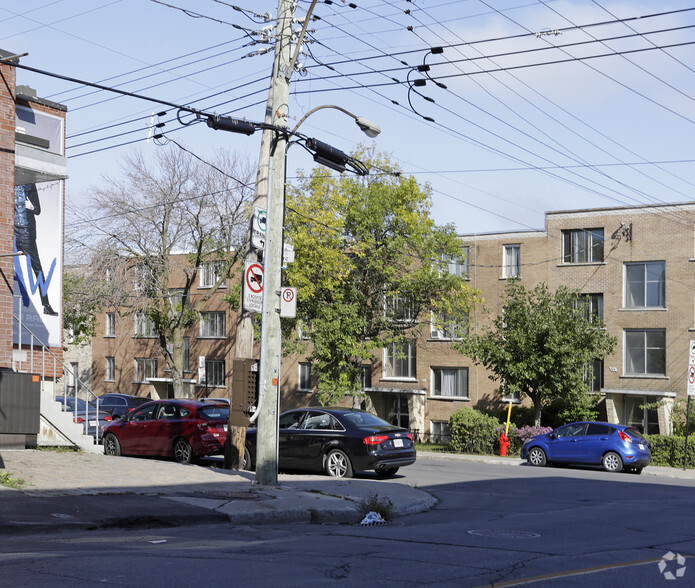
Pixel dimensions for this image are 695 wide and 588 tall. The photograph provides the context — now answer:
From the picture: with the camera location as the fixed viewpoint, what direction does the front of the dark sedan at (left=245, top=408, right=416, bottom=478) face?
facing away from the viewer and to the left of the viewer

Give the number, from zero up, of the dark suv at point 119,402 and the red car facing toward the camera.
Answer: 0

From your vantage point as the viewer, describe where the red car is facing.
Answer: facing away from the viewer and to the left of the viewer

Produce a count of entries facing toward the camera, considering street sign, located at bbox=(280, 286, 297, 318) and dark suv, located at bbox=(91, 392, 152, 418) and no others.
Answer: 1

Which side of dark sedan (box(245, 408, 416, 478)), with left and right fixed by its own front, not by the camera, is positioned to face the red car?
front

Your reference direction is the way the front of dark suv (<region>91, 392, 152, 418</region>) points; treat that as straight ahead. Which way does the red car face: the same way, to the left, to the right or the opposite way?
the same way

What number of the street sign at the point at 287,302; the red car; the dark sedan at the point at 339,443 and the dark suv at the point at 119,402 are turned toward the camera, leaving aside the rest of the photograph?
1

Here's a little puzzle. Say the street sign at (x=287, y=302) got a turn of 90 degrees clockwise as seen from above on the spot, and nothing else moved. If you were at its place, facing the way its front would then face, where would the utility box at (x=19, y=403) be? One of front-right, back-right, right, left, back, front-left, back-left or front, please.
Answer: front

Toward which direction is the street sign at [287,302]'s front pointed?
toward the camera

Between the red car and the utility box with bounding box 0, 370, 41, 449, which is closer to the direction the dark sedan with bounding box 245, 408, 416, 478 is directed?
the red car

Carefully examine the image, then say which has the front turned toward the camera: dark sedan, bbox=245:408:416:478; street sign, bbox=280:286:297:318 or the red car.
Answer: the street sign

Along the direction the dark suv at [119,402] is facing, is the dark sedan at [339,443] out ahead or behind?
behind

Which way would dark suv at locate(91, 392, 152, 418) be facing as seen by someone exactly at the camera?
facing away from the viewer and to the left of the viewer

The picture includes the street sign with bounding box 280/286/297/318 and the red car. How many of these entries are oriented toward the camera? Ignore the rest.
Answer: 1

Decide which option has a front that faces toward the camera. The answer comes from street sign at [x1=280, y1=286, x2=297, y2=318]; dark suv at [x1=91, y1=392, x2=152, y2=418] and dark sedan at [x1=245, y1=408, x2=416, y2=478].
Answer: the street sign

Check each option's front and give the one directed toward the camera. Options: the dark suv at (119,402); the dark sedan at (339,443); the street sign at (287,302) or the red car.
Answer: the street sign
